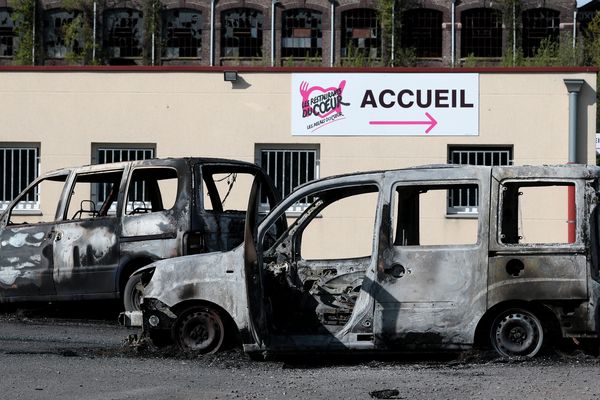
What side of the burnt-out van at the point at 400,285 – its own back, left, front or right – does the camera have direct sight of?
left

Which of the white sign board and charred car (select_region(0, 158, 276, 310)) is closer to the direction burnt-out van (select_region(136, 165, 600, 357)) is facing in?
the charred car

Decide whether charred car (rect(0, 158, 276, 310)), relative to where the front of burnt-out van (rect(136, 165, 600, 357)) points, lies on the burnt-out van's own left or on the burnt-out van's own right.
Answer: on the burnt-out van's own right

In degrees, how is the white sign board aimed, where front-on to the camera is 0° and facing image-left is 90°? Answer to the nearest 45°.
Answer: approximately 0°

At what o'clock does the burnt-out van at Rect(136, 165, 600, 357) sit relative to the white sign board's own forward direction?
The burnt-out van is roughly at 12 o'clock from the white sign board.

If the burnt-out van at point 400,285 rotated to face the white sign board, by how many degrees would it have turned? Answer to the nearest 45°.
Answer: approximately 90° to its right

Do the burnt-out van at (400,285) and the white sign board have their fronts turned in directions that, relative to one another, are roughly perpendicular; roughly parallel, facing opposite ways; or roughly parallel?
roughly perpendicular

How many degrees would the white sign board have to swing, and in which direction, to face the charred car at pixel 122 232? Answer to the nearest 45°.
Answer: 0° — it already faces it

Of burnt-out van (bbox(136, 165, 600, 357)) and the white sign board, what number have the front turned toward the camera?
1
